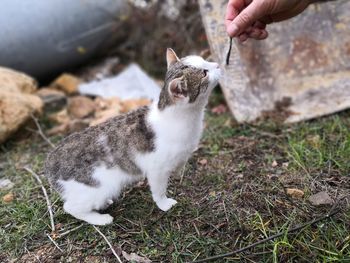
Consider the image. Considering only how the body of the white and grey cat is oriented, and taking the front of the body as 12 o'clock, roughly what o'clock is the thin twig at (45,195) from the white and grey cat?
The thin twig is roughly at 7 o'clock from the white and grey cat.

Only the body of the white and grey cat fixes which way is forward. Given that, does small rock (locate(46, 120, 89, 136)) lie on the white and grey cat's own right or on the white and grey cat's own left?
on the white and grey cat's own left

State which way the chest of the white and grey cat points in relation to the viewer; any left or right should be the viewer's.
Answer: facing to the right of the viewer

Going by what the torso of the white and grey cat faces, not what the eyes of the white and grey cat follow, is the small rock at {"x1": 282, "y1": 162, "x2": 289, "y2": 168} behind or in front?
in front

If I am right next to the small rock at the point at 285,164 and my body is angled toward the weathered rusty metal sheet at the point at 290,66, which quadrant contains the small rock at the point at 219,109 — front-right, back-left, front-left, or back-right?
front-left

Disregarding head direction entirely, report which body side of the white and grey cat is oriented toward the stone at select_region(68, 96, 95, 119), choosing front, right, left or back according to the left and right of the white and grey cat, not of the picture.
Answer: left

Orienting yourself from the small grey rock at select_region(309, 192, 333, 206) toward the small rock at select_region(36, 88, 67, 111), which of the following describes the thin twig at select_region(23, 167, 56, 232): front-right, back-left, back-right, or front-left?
front-left

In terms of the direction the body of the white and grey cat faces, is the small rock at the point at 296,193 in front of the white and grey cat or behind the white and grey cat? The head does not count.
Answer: in front

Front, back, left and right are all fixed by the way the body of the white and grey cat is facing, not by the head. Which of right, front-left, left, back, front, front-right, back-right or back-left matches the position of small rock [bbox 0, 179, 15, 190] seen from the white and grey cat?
back-left

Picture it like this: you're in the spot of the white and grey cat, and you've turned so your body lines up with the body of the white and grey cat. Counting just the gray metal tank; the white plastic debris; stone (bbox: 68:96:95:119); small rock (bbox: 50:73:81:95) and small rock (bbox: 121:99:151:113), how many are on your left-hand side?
5

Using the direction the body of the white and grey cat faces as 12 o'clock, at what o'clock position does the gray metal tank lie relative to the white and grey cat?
The gray metal tank is roughly at 9 o'clock from the white and grey cat.

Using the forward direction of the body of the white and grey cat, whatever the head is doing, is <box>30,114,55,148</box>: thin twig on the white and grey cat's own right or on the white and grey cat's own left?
on the white and grey cat's own left

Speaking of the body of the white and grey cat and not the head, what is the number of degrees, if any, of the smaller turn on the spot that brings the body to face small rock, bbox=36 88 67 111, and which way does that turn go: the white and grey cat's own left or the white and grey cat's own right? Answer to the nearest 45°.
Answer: approximately 90° to the white and grey cat's own left

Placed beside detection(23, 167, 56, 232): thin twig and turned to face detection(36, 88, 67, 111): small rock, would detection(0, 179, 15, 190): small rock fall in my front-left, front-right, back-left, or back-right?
front-left

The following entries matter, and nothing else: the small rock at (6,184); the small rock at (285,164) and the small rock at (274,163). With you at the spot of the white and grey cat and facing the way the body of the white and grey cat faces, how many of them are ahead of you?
2

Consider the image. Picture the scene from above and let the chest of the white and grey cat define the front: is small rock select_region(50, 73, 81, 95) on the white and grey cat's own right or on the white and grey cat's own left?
on the white and grey cat's own left
